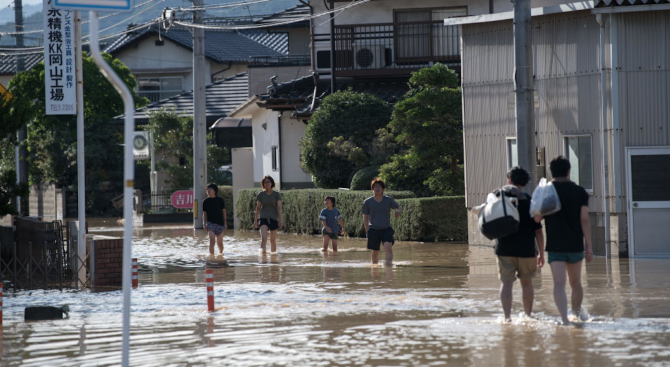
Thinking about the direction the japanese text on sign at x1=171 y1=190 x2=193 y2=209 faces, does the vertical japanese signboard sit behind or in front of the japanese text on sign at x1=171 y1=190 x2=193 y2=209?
in front

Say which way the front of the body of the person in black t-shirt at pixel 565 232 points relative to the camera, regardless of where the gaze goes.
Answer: away from the camera

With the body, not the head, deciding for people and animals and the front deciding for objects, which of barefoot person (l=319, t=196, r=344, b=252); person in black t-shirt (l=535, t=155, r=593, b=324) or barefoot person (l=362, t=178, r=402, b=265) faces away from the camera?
the person in black t-shirt

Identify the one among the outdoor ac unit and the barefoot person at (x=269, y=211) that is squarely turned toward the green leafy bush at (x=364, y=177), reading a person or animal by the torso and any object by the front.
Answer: the outdoor ac unit

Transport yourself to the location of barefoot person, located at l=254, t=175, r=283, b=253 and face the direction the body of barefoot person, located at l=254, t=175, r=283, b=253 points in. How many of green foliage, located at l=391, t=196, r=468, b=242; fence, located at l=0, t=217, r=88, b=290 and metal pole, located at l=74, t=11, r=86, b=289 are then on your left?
1

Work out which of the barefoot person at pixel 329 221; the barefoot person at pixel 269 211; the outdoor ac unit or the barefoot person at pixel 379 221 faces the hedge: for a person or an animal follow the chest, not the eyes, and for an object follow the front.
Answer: the outdoor ac unit

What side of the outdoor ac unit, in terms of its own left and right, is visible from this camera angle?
front

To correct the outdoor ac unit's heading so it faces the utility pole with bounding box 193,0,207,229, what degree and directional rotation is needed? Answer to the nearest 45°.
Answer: approximately 90° to its right

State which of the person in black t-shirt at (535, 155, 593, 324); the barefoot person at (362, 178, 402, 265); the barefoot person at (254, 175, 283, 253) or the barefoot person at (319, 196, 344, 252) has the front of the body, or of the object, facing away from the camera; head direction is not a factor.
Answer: the person in black t-shirt

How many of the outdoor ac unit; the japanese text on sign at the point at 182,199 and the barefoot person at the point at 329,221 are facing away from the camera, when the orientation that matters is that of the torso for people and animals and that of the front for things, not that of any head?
0

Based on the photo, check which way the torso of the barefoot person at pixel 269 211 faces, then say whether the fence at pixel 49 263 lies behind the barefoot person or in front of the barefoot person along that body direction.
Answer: in front

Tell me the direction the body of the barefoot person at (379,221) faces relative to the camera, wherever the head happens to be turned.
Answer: toward the camera

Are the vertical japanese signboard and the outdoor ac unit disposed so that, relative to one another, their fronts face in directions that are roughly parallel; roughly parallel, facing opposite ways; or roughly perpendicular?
roughly parallel

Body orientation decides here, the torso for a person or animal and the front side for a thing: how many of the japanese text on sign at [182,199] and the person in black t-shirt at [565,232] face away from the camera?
1

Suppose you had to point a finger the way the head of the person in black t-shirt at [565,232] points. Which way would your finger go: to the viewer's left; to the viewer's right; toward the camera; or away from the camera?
away from the camera

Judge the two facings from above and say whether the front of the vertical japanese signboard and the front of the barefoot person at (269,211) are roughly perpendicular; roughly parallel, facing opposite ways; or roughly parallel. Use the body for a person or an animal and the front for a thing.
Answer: roughly parallel
